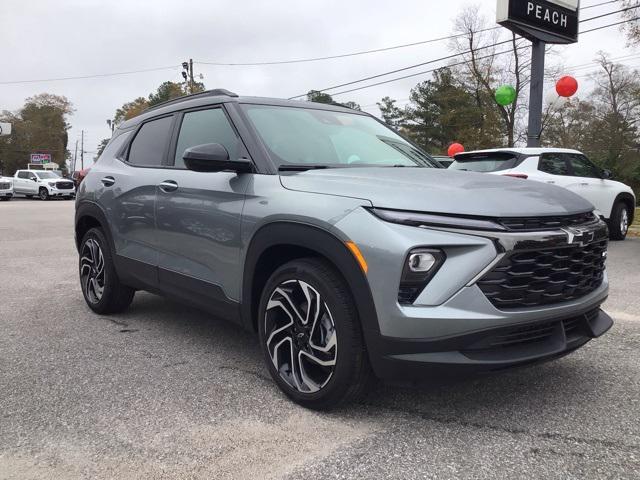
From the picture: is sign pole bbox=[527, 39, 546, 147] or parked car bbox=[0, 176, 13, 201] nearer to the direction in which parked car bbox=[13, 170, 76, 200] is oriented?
the sign pole

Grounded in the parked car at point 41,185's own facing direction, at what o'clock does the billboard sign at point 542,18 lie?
The billboard sign is roughly at 1 o'clock from the parked car.

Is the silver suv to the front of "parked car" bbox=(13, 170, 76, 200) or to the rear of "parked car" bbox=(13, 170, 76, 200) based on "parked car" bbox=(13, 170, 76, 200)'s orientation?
to the front

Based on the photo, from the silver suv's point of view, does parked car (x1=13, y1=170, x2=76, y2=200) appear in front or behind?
behind

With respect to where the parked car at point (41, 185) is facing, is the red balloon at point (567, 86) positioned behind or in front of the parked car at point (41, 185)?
in front

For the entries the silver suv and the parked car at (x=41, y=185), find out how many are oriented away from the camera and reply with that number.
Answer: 0

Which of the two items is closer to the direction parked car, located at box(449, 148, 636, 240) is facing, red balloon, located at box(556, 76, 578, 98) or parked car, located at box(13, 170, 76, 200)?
the red balloon

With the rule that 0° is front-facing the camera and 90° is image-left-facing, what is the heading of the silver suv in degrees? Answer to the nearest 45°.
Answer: approximately 315°

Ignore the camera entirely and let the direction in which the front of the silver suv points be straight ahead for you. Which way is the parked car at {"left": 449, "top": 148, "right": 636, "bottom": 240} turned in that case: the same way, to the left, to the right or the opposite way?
to the left

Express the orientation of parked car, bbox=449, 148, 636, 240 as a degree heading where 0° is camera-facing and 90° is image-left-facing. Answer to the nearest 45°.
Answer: approximately 225°

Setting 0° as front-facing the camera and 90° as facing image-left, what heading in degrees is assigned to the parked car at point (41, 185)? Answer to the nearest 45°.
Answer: approximately 315°

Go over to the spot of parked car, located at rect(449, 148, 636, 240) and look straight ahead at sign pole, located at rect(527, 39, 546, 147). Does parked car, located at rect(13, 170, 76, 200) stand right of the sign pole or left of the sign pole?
left

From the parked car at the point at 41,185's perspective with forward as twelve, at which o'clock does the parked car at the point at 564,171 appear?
the parked car at the point at 564,171 is roughly at 1 o'clock from the parked car at the point at 41,185.

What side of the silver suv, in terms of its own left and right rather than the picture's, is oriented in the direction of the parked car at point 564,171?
left
